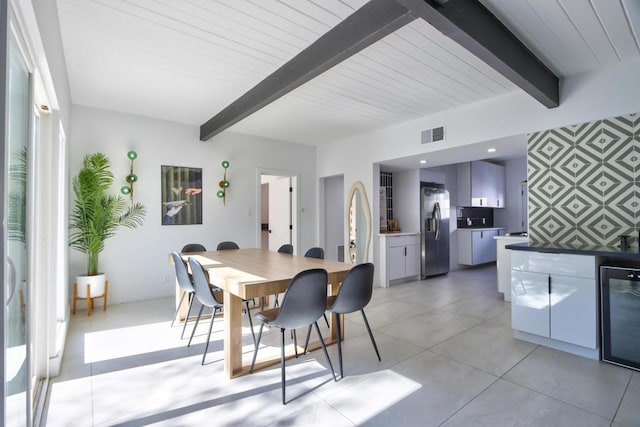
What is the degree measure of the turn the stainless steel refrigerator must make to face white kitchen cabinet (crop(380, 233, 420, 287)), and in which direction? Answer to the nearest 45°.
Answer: approximately 90° to its right

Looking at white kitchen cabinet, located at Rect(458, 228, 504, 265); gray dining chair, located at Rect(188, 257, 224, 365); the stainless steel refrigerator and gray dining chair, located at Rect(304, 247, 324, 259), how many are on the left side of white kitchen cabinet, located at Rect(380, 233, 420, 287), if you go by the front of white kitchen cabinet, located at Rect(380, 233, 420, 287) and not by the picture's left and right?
2

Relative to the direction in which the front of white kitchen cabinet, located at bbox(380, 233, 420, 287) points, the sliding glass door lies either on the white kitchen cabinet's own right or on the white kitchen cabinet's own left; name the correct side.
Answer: on the white kitchen cabinet's own right

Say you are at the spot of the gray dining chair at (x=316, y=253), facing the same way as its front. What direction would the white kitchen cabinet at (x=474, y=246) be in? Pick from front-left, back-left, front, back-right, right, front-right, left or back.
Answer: back

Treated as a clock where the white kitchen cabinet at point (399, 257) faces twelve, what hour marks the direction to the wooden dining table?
The wooden dining table is roughly at 2 o'clock from the white kitchen cabinet.

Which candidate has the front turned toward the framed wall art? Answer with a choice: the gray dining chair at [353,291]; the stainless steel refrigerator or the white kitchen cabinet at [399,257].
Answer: the gray dining chair

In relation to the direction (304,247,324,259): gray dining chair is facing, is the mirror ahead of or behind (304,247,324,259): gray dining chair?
behind

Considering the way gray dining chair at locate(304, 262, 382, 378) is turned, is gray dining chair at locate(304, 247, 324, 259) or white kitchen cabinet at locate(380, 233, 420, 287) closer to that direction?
the gray dining chair

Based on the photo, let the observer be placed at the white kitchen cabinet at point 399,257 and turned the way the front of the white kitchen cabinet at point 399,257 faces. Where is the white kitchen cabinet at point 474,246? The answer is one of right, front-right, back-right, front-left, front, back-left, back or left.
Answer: left

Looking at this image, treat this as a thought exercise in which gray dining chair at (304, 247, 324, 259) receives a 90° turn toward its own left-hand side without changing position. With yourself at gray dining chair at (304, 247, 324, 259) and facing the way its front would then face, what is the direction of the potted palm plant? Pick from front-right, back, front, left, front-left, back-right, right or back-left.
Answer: back-right

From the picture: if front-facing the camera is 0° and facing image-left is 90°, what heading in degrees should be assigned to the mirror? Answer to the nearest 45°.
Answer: approximately 45°
